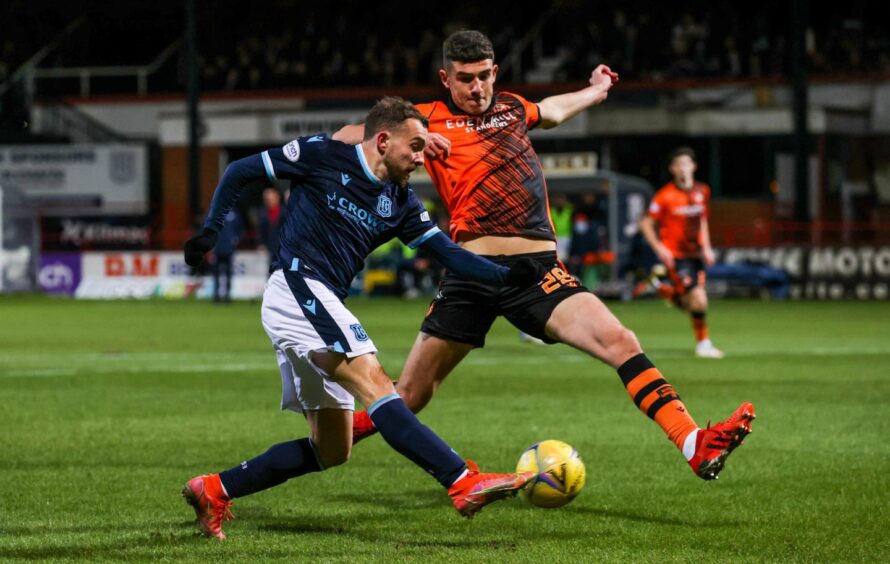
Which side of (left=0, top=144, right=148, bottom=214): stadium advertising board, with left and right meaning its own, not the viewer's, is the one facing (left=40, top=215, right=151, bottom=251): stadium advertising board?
front

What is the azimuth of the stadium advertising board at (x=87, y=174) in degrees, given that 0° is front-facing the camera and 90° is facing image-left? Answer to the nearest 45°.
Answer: approximately 0°

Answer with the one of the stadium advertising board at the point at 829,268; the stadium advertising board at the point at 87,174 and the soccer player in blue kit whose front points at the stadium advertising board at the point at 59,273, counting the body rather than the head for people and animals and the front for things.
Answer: the stadium advertising board at the point at 87,174

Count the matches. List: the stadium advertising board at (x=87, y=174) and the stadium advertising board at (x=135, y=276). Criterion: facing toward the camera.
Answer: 2

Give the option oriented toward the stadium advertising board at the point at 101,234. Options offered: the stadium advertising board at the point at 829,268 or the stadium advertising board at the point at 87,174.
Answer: the stadium advertising board at the point at 87,174

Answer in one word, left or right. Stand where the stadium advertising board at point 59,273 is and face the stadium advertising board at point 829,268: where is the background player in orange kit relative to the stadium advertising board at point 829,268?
right

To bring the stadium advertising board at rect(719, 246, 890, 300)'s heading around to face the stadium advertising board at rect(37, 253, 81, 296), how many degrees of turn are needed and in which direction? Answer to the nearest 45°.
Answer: approximately 90° to its right

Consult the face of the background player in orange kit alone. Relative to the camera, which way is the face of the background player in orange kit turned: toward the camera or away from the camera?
toward the camera

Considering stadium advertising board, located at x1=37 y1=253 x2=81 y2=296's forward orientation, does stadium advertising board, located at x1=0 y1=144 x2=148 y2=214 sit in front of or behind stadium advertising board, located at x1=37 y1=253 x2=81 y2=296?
behind

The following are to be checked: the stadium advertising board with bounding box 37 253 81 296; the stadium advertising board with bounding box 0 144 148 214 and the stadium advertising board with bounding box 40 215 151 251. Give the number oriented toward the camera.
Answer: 3

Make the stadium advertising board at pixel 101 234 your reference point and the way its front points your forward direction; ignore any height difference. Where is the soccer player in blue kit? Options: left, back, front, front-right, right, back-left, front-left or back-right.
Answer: front

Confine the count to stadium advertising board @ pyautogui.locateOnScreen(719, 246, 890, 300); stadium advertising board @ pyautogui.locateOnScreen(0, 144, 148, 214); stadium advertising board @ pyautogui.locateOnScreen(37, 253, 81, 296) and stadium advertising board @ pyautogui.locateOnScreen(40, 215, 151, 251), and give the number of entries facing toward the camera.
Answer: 4

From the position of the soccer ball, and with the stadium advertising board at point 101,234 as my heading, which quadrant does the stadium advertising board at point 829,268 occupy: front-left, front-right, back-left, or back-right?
front-right

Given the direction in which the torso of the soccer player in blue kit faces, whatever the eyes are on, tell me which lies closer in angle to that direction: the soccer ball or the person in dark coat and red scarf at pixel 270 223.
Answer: the soccer ball

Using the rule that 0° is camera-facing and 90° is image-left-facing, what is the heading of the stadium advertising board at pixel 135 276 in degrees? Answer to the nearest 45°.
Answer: approximately 0°

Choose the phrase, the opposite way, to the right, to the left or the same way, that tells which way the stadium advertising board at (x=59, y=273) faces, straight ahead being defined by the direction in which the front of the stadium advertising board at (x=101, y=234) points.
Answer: the same way

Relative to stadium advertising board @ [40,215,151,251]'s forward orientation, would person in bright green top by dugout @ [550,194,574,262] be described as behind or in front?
in front

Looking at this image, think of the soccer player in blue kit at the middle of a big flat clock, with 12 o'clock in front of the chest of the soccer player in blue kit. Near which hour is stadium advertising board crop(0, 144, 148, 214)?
The stadium advertising board is roughly at 7 o'clock from the soccer player in blue kit.

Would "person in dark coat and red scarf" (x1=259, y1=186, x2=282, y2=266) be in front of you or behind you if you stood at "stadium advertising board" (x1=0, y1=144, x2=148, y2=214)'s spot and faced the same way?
in front

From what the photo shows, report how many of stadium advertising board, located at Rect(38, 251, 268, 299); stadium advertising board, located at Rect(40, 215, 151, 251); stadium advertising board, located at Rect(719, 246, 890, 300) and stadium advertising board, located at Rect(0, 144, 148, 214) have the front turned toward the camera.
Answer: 4

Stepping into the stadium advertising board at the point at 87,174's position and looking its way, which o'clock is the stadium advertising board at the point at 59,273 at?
the stadium advertising board at the point at 59,273 is roughly at 12 o'clock from the stadium advertising board at the point at 87,174.
